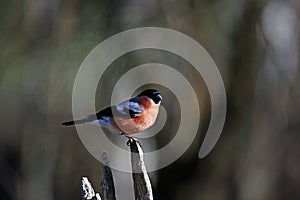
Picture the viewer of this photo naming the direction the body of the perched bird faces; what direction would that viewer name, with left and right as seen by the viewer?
facing to the right of the viewer
